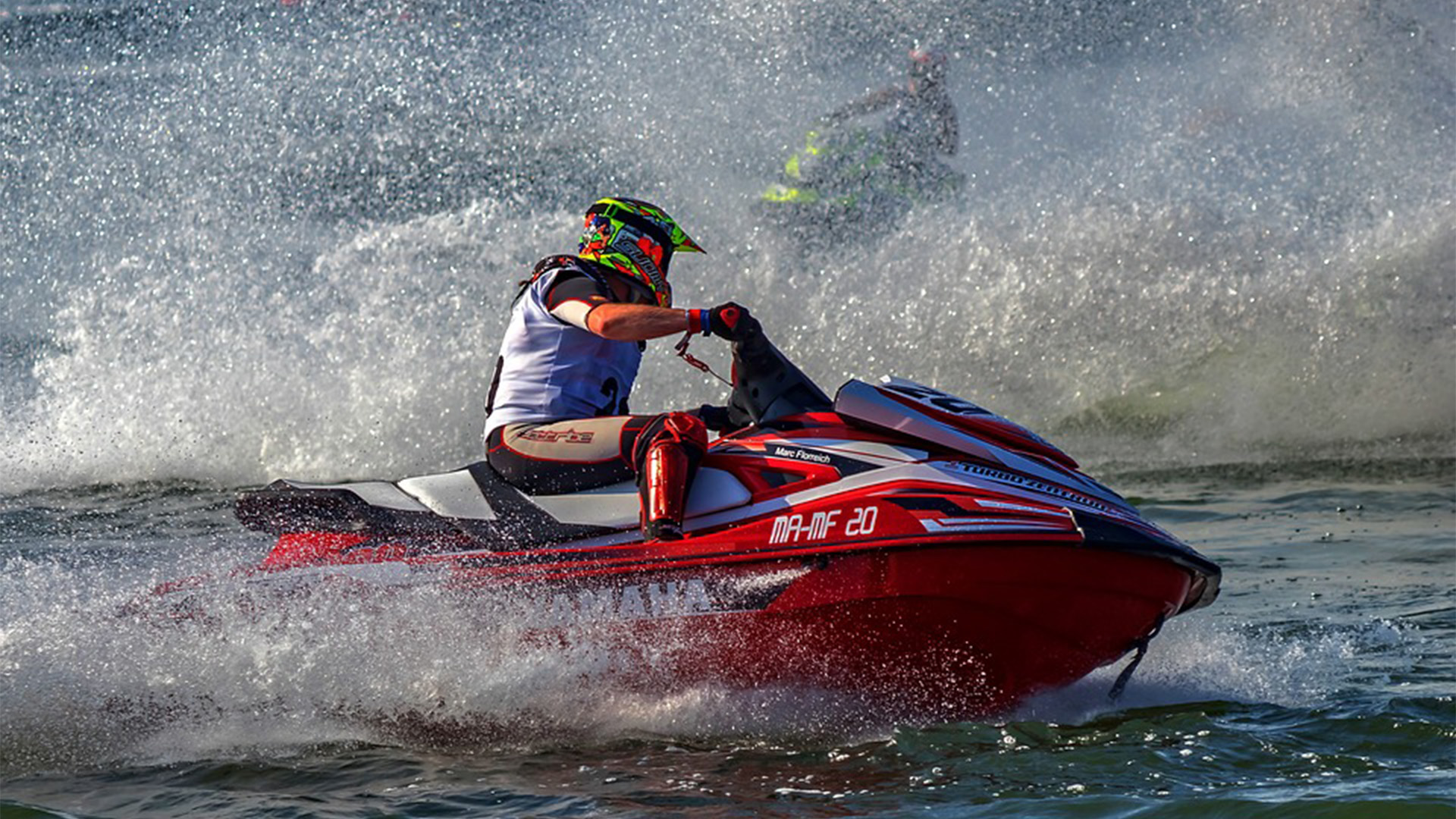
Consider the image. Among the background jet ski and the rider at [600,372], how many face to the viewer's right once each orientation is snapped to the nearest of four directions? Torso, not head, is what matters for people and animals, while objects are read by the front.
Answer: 1

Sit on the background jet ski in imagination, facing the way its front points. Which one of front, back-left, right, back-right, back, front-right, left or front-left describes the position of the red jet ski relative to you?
front-left

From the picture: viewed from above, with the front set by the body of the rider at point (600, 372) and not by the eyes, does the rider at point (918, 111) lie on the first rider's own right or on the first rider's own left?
on the first rider's own left

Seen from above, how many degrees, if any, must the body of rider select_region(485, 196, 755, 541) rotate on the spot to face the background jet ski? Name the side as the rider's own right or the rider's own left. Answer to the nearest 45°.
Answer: approximately 90° to the rider's own left

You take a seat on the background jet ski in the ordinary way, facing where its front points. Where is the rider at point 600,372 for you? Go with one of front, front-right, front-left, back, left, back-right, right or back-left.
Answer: front-left

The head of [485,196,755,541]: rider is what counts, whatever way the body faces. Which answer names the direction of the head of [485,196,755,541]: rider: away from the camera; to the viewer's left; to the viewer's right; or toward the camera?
to the viewer's right

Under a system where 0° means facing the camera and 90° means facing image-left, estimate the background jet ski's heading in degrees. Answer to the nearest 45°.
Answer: approximately 45°

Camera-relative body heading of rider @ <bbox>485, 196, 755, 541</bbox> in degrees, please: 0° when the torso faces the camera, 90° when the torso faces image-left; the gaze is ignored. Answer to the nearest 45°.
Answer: approximately 270°

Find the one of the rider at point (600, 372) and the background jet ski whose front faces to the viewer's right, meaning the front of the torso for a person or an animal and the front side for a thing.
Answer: the rider
